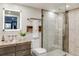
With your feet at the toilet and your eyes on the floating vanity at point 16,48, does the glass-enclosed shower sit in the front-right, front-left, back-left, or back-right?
back-right

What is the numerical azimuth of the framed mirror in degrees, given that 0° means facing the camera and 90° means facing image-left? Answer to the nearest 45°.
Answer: approximately 315°

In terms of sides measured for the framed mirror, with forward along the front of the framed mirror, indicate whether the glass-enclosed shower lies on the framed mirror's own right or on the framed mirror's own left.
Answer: on the framed mirror's own left
